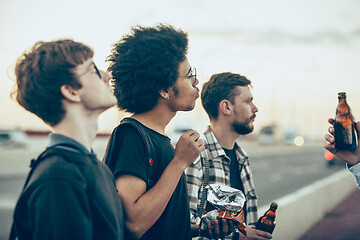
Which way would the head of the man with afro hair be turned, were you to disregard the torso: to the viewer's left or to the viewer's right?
to the viewer's right

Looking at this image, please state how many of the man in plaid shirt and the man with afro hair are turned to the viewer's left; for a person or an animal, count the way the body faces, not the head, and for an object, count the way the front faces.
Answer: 0

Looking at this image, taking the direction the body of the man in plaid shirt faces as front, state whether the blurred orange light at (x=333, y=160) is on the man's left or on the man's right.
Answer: on the man's left

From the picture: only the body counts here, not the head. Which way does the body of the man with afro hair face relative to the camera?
to the viewer's right

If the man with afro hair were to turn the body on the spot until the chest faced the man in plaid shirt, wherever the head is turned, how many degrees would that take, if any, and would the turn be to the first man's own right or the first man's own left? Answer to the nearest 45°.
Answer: approximately 45° to the first man's own left

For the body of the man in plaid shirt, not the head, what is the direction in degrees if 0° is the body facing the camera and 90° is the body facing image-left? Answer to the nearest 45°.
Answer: approximately 315°

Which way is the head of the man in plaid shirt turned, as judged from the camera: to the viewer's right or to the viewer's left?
to the viewer's right
